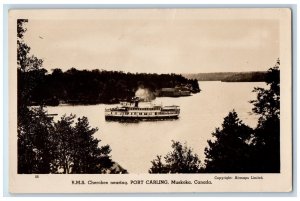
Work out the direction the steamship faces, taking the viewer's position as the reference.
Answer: facing to the left of the viewer
